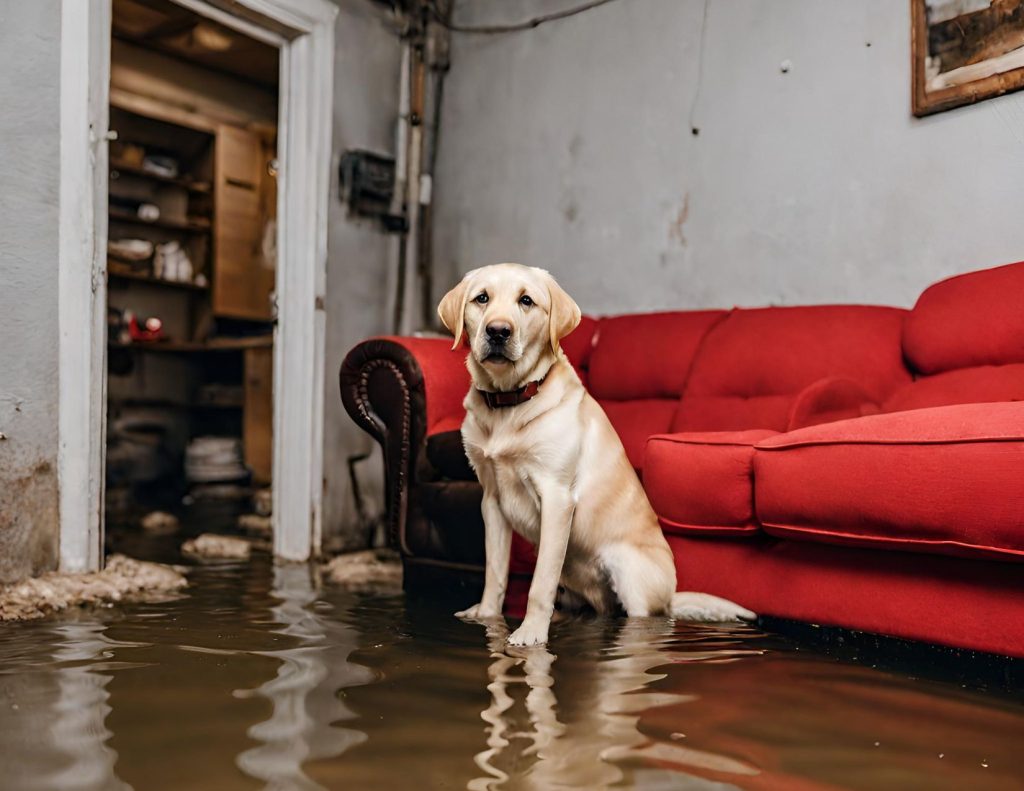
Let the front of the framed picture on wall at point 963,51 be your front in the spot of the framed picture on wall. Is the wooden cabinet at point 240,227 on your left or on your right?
on your right

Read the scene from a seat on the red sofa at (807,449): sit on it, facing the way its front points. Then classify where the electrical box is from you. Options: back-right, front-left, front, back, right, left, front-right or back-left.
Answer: right

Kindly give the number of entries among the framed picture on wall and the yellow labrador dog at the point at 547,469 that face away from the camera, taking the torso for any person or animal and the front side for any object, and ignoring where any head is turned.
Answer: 0

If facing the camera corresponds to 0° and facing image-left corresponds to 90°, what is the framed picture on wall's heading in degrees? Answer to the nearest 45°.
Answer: approximately 45°

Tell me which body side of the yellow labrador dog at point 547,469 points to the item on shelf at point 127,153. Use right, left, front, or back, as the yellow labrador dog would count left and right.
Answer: right

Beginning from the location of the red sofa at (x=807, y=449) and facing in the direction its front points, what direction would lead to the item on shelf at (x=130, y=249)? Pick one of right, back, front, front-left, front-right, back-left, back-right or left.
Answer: right

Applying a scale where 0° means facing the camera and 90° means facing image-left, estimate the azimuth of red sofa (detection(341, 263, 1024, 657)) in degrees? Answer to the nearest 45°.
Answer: approximately 45°

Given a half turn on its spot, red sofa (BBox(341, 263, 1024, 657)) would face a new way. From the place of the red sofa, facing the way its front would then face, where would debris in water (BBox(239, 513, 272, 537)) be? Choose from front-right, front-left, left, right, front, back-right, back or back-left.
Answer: left

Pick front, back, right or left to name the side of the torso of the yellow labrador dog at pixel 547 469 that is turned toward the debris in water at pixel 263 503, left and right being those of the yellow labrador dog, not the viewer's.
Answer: right

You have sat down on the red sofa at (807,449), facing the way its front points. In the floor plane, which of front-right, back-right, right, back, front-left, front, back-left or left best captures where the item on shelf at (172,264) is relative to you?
right
